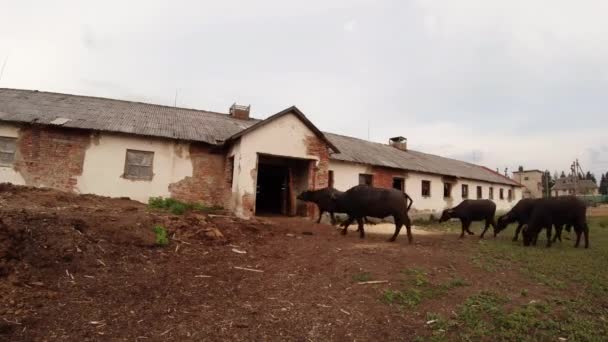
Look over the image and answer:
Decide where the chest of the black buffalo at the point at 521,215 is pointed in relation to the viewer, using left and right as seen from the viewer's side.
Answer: facing to the left of the viewer

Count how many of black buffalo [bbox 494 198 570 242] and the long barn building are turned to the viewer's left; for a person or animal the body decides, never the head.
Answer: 1

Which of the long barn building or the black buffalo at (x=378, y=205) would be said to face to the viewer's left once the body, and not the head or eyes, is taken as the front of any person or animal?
the black buffalo

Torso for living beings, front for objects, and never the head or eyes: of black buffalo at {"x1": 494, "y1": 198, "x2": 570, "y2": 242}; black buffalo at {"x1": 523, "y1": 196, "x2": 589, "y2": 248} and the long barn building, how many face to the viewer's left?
2

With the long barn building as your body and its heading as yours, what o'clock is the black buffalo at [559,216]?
The black buffalo is roughly at 11 o'clock from the long barn building.

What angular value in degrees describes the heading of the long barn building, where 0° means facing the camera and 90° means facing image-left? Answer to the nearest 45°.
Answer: approximately 315°

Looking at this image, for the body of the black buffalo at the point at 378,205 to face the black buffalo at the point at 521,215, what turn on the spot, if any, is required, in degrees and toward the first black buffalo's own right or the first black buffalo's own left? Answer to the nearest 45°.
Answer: approximately 135° to the first black buffalo's own right

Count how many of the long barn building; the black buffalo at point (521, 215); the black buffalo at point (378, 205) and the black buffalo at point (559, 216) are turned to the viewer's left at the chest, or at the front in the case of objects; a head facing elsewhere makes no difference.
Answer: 3

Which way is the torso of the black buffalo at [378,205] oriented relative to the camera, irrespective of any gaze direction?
to the viewer's left

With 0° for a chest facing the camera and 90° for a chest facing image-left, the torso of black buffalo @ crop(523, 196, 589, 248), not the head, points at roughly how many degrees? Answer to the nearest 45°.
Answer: approximately 90°
